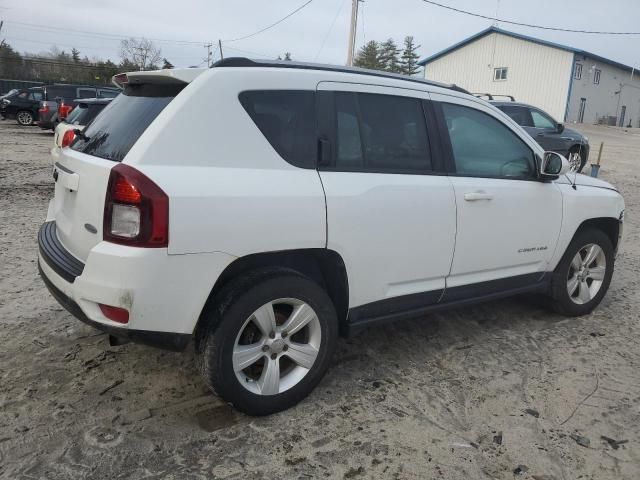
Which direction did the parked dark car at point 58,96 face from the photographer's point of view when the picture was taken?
facing away from the viewer and to the right of the viewer

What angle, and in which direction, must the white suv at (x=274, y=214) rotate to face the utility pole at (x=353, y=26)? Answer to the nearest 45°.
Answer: approximately 45° to its left

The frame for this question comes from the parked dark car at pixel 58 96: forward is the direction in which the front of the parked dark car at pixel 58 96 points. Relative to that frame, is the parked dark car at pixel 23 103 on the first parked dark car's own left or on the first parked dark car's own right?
on the first parked dark car's own left

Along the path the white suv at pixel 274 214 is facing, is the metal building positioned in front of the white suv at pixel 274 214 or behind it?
in front

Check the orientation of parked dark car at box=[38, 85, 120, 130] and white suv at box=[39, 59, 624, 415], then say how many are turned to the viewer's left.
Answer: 0

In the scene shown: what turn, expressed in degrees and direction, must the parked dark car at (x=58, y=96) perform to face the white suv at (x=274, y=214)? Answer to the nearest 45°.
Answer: approximately 135° to its right

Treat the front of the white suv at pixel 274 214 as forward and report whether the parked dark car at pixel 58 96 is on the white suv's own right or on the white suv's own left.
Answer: on the white suv's own left

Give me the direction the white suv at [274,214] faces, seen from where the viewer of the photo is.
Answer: facing away from the viewer and to the right of the viewer

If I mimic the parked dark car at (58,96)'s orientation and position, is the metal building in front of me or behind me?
in front

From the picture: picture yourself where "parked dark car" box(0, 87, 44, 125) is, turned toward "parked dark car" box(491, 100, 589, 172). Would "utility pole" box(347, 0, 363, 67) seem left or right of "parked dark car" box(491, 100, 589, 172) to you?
left

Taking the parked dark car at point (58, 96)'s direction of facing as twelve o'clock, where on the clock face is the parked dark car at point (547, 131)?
the parked dark car at point (547, 131) is roughly at 3 o'clock from the parked dark car at point (58, 96).
